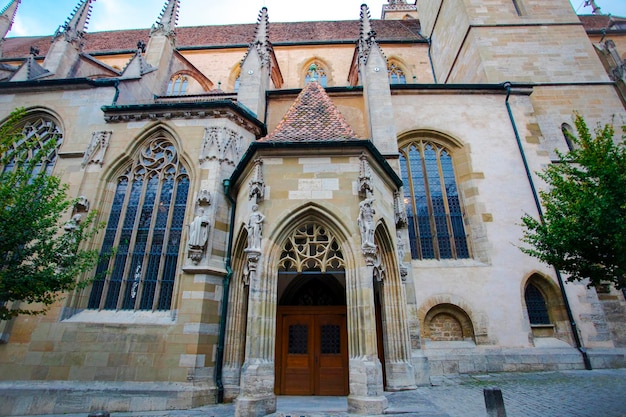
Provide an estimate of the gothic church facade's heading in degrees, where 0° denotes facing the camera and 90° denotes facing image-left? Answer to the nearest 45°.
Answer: approximately 0°
